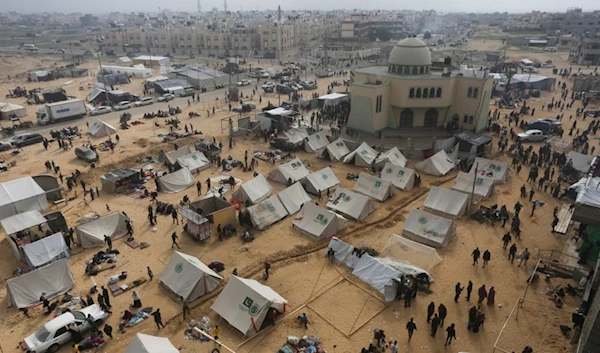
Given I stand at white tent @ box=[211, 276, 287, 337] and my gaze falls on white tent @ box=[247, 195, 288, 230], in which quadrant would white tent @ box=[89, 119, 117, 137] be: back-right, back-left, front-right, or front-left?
front-left

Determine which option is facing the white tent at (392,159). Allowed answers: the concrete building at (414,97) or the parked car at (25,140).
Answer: the concrete building

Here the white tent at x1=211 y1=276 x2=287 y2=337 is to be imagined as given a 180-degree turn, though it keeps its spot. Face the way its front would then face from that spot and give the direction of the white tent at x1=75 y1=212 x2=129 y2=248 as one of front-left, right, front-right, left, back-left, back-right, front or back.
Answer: front

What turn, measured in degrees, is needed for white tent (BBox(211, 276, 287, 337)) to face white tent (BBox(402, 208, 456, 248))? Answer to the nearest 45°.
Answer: approximately 90° to its left

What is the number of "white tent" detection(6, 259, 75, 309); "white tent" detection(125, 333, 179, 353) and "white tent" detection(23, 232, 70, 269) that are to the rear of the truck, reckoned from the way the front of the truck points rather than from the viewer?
0

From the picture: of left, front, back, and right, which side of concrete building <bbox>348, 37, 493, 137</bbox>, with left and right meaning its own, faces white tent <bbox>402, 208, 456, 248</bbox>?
front

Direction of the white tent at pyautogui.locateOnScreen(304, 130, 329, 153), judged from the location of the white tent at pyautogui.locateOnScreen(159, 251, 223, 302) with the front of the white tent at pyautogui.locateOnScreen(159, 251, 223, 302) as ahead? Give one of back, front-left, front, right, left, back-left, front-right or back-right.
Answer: left

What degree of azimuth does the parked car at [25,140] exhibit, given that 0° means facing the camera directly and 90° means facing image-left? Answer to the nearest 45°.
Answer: approximately 90°

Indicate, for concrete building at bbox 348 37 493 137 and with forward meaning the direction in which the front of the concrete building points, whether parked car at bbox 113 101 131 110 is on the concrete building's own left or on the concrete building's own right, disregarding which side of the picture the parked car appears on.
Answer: on the concrete building's own right

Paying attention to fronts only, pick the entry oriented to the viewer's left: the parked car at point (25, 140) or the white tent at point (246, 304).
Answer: the parked car

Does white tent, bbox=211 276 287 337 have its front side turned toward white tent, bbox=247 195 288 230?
no

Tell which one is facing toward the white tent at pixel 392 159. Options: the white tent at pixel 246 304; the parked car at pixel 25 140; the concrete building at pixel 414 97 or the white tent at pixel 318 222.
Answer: the concrete building

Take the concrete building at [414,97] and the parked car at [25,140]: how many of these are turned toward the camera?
1

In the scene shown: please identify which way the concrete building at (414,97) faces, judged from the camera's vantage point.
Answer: facing the viewer

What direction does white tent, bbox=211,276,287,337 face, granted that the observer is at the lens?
facing the viewer and to the right of the viewer
